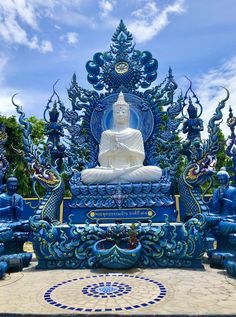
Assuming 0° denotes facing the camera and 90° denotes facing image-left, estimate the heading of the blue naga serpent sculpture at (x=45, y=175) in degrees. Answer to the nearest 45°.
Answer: approximately 45°

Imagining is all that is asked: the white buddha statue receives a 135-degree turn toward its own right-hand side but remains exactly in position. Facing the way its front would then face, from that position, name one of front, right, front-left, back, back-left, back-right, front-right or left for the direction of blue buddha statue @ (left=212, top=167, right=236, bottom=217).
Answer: back

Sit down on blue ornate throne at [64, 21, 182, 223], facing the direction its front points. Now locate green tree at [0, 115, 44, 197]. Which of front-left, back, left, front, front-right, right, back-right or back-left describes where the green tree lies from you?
back-right

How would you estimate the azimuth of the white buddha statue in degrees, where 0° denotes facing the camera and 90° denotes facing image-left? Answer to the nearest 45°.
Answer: approximately 0°

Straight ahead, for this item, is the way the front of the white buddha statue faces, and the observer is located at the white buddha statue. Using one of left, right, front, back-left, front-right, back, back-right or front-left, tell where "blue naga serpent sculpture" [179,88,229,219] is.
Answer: front-left

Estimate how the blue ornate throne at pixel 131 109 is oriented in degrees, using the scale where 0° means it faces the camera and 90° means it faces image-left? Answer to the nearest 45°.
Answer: approximately 0°

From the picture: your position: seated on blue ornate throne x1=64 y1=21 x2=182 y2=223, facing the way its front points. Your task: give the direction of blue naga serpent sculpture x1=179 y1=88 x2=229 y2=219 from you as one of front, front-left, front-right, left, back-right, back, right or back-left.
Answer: front-left

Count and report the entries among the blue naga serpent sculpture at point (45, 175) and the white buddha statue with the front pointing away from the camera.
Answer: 0

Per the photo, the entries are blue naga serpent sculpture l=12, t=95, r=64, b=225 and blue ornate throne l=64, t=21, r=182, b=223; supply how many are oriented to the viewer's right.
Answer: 0

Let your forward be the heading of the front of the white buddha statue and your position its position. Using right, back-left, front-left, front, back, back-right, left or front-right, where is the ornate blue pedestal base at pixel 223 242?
front-left
